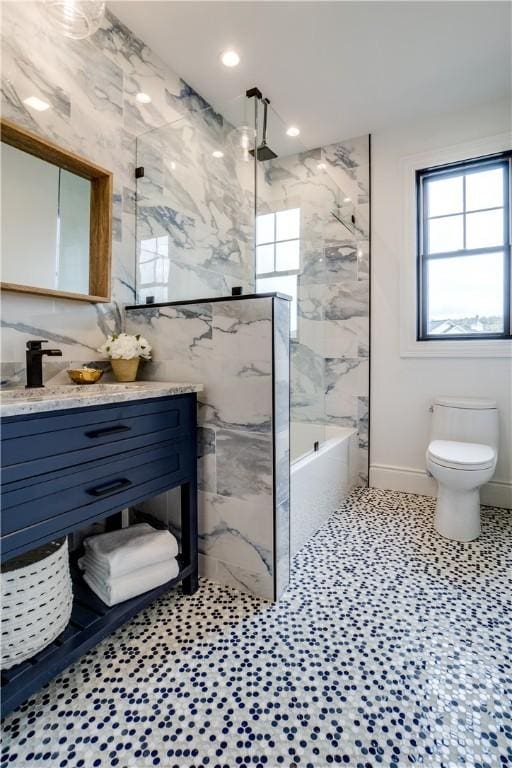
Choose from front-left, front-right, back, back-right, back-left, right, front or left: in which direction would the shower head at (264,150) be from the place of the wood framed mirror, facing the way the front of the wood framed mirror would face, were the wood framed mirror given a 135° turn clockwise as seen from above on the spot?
back

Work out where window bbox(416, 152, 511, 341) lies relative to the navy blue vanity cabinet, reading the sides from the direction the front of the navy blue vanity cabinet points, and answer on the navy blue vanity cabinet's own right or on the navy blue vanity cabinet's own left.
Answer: on the navy blue vanity cabinet's own left

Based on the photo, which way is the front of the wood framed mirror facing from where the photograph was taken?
facing the viewer and to the right of the viewer

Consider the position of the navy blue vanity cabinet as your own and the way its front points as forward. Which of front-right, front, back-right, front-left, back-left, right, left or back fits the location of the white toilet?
front-left

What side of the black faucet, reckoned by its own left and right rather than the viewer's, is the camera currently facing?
right

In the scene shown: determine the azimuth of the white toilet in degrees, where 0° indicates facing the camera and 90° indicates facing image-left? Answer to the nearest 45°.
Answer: approximately 0°

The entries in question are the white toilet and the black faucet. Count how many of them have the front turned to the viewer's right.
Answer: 1

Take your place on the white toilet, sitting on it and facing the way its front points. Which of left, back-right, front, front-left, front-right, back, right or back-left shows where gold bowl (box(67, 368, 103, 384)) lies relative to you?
front-right
